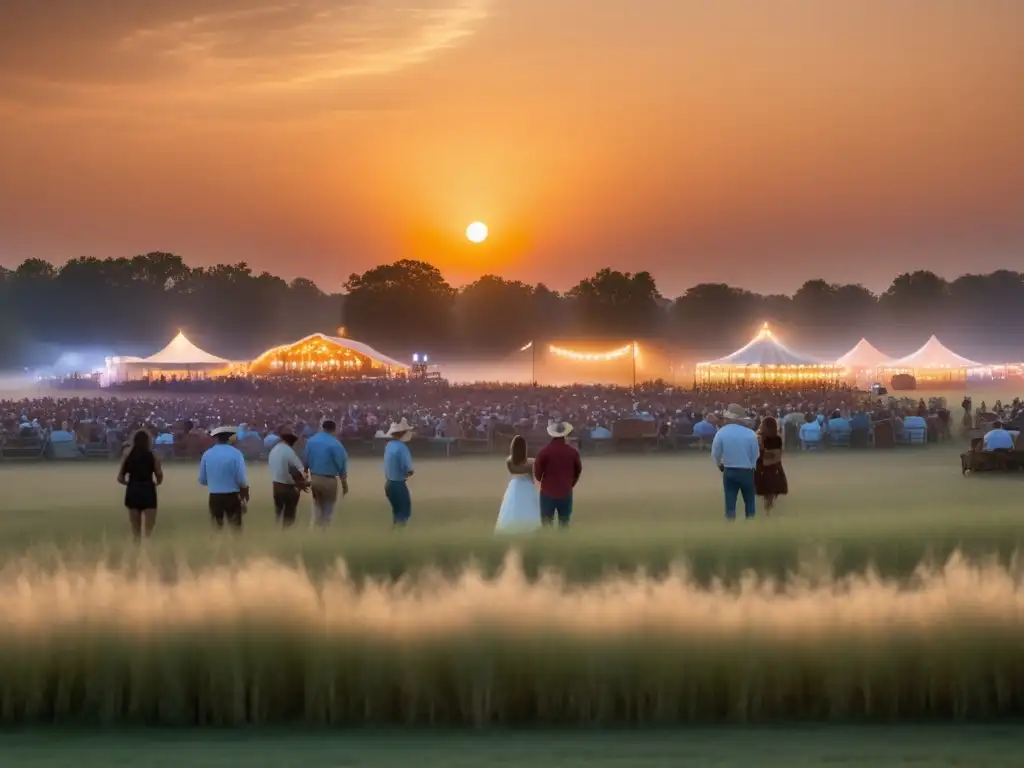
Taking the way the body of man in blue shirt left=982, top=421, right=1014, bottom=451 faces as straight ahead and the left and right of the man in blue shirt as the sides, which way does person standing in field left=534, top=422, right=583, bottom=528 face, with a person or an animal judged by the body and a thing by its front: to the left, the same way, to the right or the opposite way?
the same way

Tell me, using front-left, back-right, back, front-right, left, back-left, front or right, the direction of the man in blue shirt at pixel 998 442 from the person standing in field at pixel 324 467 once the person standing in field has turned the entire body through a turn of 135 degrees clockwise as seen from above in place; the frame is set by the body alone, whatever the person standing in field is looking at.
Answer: left

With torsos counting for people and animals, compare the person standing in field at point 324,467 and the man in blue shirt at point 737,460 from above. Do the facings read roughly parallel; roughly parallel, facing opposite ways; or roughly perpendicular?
roughly parallel

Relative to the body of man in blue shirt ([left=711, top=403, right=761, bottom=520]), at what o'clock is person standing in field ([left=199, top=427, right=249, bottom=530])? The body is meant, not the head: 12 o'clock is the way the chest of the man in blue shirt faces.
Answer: The person standing in field is roughly at 8 o'clock from the man in blue shirt.

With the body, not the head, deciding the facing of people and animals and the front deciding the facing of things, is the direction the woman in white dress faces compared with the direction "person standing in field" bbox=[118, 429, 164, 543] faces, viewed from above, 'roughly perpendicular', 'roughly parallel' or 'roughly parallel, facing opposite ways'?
roughly parallel

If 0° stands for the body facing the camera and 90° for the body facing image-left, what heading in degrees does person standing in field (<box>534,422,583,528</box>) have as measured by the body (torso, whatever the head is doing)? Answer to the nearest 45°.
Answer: approximately 180°

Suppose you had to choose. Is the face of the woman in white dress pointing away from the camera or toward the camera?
away from the camera

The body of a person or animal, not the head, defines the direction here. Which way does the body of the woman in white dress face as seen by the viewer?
away from the camera

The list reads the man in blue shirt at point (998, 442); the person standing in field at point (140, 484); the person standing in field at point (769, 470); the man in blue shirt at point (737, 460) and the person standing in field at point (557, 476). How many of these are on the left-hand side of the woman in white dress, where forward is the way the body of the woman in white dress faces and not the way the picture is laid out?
1

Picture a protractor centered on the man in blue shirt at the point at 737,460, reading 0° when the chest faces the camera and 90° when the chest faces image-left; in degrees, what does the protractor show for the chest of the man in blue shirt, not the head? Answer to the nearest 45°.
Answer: approximately 180°

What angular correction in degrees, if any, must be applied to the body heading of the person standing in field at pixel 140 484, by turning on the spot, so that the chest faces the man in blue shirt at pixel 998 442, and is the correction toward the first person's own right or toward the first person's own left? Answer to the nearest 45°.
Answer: approximately 45° to the first person's own right

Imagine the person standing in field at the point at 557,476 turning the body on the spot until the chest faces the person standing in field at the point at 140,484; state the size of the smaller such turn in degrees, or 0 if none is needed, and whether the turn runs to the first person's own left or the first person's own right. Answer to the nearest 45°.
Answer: approximately 90° to the first person's own left

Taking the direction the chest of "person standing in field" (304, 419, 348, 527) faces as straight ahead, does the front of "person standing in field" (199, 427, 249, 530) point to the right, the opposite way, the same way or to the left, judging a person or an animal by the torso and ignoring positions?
the same way

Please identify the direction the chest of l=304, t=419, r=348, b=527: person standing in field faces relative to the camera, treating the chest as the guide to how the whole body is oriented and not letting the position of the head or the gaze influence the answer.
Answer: away from the camera

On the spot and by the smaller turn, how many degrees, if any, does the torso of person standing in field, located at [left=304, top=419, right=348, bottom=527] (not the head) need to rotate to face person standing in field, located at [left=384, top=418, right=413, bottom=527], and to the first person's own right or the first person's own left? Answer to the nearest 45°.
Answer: approximately 90° to the first person's own right

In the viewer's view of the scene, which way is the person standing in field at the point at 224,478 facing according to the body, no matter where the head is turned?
away from the camera

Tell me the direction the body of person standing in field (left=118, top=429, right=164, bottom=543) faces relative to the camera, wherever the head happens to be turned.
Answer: away from the camera

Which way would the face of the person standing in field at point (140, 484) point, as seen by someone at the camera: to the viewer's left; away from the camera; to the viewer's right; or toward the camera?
away from the camera
